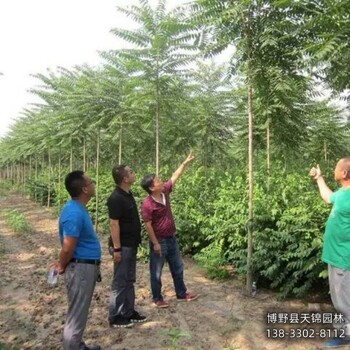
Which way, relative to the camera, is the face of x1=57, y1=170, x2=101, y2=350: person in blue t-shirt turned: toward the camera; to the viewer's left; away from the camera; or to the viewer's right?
to the viewer's right

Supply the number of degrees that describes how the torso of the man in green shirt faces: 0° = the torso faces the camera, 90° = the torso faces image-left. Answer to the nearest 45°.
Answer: approximately 90°

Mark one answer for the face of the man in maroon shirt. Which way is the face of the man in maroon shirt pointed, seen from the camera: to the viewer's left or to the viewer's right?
to the viewer's right

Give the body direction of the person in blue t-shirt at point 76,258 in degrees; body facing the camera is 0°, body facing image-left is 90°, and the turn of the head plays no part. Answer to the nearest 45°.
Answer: approximately 270°

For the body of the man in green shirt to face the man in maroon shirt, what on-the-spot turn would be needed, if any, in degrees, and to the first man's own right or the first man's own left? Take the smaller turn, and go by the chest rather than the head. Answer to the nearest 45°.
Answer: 0° — they already face them

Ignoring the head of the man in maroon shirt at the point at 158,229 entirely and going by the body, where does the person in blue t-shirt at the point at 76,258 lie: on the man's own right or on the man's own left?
on the man's own right

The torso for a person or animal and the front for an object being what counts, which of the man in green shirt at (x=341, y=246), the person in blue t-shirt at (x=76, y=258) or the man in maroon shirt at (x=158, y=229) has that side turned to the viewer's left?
the man in green shirt

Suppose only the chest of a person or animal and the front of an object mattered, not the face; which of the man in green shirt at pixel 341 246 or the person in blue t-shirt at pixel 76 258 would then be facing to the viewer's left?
the man in green shirt
